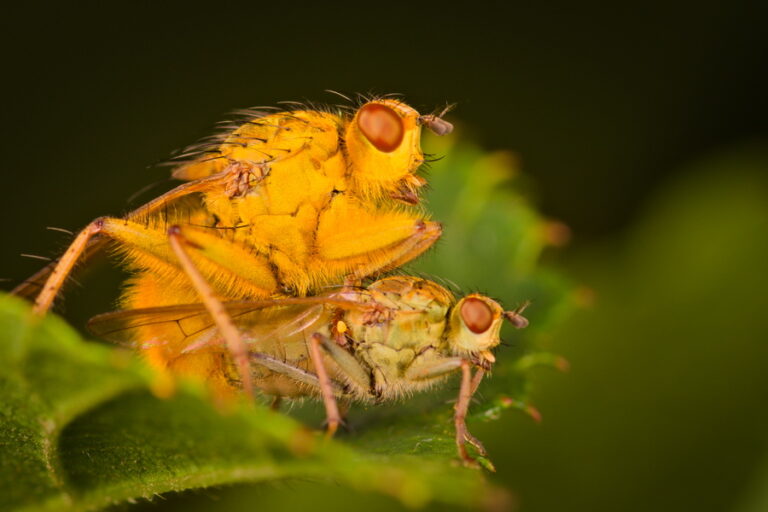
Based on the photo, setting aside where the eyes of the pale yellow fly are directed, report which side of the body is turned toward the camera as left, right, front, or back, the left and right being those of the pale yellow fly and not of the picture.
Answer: right
